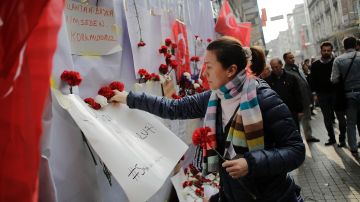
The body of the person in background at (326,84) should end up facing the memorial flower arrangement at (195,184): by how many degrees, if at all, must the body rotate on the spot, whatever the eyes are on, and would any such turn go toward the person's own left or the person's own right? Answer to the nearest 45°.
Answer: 0° — they already face it

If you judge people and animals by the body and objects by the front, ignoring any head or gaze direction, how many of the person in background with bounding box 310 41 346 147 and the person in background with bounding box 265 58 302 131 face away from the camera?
0

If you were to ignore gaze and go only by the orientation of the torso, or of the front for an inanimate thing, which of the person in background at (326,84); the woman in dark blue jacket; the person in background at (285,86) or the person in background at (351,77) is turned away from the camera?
the person in background at (351,77)

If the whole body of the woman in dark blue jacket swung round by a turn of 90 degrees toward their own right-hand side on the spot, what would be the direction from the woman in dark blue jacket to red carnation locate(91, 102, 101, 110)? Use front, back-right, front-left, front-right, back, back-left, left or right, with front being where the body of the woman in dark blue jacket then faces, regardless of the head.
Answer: front-left

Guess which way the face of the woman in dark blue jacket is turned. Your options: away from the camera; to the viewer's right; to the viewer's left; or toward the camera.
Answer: to the viewer's left

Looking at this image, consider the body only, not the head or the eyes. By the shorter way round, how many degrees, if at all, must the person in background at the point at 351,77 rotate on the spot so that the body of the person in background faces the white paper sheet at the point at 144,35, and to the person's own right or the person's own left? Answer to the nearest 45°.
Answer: approximately 135° to the person's own left

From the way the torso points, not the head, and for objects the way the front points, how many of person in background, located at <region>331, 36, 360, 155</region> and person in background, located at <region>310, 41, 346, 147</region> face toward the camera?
1

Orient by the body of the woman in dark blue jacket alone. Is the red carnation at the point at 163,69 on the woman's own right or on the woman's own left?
on the woman's own right

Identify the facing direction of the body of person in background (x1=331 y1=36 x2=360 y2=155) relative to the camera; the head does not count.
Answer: away from the camera

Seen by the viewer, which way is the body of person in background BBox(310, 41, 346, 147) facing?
toward the camera

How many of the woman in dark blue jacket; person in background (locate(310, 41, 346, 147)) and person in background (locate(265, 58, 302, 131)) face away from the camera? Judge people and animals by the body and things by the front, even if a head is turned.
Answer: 0

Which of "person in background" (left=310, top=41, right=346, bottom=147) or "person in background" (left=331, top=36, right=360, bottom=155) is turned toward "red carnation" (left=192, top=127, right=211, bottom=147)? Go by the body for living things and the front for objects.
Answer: "person in background" (left=310, top=41, right=346, bottom=147)
